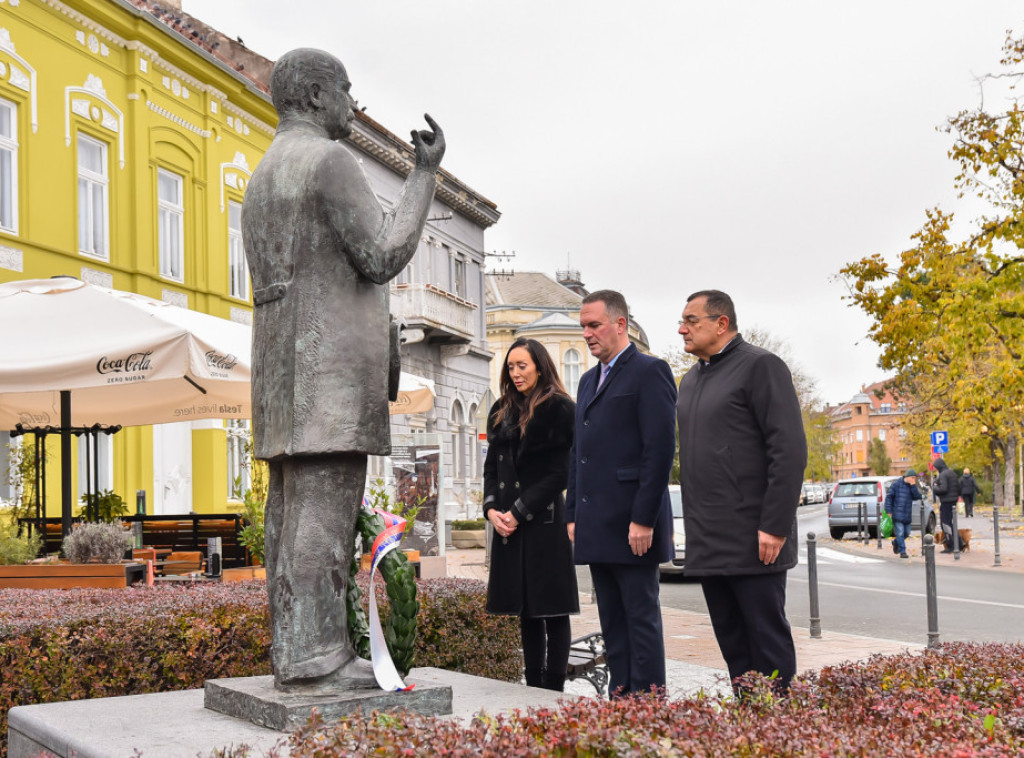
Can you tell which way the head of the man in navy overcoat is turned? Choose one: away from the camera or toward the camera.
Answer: toward the camera

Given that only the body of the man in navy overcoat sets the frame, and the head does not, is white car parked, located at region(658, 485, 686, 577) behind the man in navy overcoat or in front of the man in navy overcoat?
behind

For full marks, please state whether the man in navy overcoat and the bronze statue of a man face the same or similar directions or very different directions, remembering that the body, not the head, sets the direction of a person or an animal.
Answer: very different directions

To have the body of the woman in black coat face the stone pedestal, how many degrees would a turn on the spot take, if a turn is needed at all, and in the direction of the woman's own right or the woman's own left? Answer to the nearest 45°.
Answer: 0° — they already face it

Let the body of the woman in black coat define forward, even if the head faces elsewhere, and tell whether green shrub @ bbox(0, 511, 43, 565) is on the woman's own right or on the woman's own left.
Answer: on the woman's own right

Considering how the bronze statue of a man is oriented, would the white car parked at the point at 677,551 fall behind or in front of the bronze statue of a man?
in front
